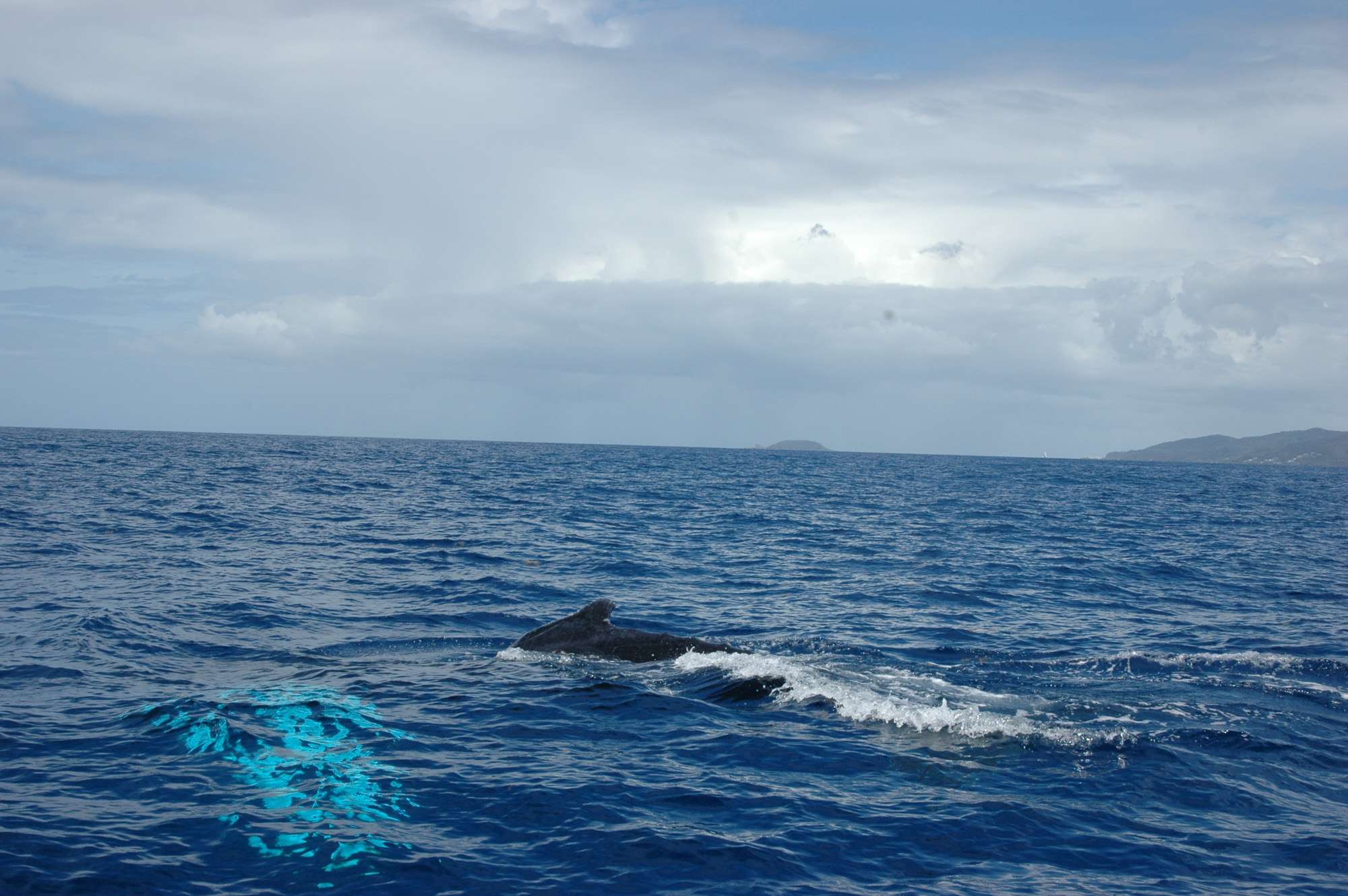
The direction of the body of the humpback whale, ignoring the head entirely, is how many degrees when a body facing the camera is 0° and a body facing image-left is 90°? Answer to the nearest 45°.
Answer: approximately 90°
